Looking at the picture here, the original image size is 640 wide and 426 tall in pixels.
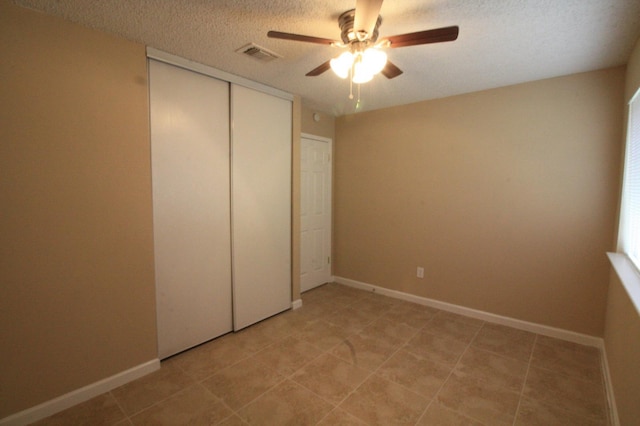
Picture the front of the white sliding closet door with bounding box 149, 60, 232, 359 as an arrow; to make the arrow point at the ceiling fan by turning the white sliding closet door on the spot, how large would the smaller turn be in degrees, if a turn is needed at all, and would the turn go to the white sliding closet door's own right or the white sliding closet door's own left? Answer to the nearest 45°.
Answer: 0° — it already faces it

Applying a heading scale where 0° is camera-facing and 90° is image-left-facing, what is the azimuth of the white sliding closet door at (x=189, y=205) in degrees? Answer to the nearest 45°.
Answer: approximately 315°

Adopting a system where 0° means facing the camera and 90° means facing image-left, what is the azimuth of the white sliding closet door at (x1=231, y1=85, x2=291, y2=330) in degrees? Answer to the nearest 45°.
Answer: approximately 315°

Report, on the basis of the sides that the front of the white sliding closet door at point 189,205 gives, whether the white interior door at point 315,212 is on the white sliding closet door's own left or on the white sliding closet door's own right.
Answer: on the white sliding closet door's own left

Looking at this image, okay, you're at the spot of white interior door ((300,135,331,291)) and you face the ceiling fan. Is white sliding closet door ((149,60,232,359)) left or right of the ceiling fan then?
right

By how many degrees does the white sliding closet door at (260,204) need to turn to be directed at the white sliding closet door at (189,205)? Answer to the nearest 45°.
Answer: approximately 90° to its right

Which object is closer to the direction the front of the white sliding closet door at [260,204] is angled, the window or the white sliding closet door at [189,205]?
the window

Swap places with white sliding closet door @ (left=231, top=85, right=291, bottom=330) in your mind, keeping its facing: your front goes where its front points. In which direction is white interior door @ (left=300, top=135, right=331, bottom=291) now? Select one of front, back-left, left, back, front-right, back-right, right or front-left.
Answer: left
